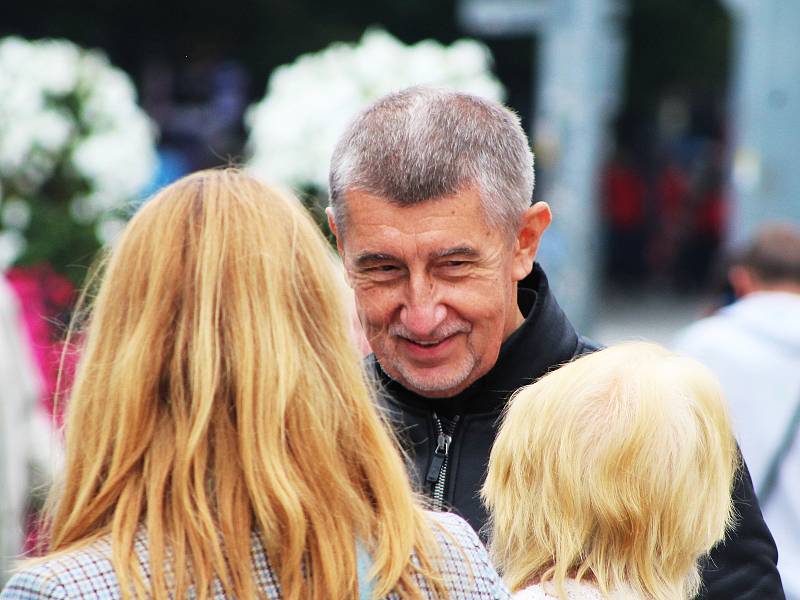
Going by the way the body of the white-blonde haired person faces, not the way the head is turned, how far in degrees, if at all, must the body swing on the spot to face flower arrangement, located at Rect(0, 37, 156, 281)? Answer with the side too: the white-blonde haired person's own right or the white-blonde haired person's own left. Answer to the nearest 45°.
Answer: approximately 45° to the white-blonde haired person's own left

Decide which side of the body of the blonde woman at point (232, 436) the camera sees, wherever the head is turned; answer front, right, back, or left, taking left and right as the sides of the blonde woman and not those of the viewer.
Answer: back

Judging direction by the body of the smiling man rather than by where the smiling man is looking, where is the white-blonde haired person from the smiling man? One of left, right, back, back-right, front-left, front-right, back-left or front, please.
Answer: left

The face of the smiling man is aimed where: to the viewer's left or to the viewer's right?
to the viewer's left

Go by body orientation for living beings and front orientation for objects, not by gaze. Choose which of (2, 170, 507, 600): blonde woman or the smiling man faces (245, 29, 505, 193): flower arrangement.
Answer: the blonde woman

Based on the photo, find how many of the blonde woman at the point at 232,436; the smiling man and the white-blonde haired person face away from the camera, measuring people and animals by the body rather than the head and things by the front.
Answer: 2

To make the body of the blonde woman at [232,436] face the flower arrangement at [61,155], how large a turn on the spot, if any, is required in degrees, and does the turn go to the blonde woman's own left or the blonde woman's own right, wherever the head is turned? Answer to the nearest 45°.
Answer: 0° — they already face it

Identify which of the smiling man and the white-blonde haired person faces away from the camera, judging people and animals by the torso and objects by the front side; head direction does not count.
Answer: the white-blonde haired person

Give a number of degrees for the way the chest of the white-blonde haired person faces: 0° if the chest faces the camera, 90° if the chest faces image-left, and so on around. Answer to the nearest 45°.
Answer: approximately 180°

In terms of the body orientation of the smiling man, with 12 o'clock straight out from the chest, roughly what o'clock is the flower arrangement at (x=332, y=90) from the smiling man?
The flower arrangement is roughly at 4 o'clock from the smiling man.

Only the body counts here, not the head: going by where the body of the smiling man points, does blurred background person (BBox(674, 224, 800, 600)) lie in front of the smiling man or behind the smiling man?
behind

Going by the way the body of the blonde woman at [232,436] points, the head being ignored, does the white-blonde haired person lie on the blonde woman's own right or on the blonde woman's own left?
on the blonde woman's own right

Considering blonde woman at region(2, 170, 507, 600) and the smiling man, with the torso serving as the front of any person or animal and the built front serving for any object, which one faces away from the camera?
the blonde woman
